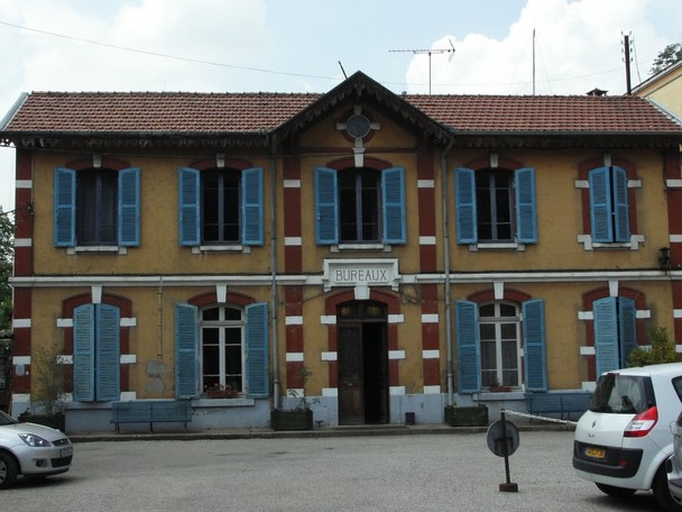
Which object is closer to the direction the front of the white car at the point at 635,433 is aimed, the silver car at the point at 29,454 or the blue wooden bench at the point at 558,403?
the blue wooden bench

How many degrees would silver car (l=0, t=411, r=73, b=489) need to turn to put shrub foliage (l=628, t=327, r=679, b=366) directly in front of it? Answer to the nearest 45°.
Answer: approximately 45° to its left

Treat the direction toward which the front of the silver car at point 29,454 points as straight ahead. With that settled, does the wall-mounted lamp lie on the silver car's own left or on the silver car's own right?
on the silver car's own left

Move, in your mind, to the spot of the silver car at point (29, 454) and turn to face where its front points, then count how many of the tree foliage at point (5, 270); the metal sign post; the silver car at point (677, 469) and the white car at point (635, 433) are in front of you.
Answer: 3

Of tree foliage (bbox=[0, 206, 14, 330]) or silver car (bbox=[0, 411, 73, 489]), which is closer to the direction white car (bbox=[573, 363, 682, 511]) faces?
the tree foliage

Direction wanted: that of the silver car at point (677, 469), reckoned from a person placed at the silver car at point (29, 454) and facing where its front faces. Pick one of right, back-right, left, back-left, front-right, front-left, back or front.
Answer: front

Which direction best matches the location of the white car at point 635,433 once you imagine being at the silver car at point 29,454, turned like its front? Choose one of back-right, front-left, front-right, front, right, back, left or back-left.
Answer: front

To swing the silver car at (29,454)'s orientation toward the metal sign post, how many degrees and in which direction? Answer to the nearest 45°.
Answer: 0° — it already faces it

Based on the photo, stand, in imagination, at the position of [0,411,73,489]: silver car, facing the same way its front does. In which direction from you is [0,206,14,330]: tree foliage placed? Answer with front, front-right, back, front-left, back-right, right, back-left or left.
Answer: back-left

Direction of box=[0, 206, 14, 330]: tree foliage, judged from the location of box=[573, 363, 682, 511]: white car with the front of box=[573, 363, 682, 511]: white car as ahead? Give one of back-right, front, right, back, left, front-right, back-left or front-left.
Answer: left

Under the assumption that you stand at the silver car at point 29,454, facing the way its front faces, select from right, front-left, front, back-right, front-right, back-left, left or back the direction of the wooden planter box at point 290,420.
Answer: left

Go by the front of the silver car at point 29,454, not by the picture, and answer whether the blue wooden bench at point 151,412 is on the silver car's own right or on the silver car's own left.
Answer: on the silver car's own left

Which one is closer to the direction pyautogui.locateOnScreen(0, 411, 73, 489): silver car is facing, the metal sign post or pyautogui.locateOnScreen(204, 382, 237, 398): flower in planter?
the metal sign post

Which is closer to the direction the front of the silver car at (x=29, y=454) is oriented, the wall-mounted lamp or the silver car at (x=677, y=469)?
the silver car at (x=677, y=469)

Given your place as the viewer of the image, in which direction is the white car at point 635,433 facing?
facing away from the viewer and to the right of the viewer

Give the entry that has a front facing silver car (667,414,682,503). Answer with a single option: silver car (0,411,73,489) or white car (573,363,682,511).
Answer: silver car (0,411,73,489)

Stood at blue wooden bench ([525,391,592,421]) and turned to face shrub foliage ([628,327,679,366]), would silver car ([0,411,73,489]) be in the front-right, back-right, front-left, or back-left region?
back-right

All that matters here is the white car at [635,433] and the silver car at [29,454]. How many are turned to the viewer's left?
0

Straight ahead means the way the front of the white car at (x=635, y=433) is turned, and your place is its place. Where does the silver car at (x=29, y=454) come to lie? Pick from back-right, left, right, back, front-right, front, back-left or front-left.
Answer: back-left

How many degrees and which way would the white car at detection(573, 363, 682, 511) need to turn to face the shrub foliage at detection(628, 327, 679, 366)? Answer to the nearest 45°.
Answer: approximately 45° to its left

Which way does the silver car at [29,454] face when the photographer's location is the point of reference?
facing the viewer and to the right of the viewer
